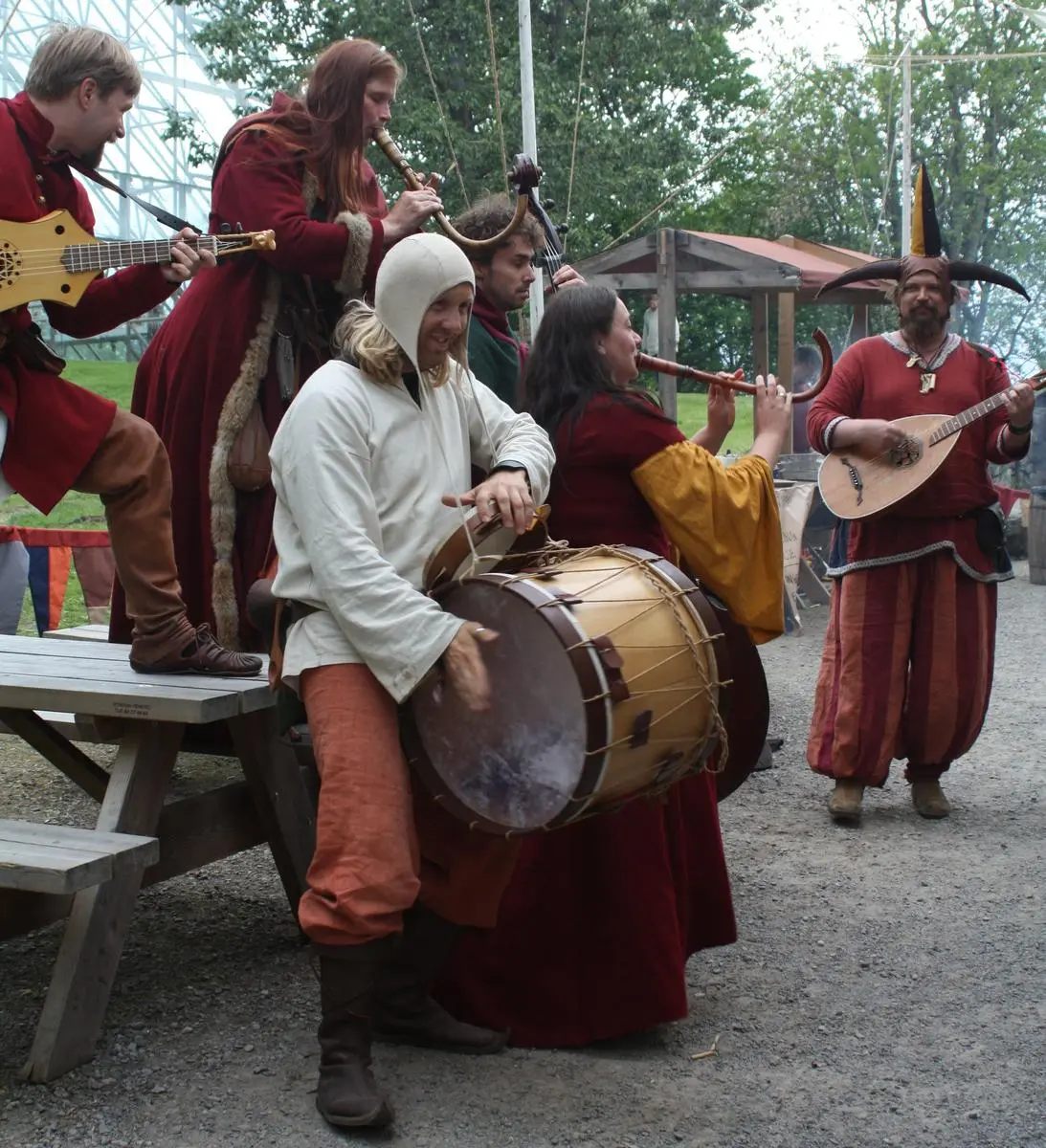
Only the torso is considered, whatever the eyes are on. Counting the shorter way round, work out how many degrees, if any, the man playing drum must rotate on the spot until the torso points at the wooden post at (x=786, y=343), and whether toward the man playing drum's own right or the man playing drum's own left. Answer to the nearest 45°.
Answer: approximately 135° to the man playing drum's own left

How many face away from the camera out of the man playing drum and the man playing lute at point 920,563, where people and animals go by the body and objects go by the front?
0

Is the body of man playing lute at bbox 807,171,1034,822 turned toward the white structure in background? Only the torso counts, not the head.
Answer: no

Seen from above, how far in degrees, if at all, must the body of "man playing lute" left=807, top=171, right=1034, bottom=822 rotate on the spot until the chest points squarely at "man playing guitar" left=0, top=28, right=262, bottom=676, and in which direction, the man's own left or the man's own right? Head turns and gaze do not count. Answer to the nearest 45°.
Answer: approximately 45° to the man's own right

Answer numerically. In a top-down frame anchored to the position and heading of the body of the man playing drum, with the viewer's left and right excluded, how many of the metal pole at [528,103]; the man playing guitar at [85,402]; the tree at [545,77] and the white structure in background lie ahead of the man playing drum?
0

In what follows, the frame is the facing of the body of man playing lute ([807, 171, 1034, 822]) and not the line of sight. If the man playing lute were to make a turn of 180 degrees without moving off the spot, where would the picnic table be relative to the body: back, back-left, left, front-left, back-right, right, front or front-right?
back-left

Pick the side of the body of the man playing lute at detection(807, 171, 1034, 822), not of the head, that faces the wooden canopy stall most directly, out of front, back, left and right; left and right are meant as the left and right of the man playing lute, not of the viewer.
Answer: back

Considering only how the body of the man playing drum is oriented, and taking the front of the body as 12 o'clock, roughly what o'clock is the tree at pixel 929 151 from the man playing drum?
The tree is roughly at 8 o'clock from the man playing drum.

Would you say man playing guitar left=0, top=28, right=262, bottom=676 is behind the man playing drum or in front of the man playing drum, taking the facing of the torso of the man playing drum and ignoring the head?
behind

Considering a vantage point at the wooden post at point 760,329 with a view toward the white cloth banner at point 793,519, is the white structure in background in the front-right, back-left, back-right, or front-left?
back-right

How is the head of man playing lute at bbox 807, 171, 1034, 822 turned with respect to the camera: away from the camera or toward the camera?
toward the camera

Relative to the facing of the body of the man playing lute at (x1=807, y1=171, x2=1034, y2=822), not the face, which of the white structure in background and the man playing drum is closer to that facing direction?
the man playing drum

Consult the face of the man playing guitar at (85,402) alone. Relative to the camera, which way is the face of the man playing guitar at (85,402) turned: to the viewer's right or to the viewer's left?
to the viewer's right

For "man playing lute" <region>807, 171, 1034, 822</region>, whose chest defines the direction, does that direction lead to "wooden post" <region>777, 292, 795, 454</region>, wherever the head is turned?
no

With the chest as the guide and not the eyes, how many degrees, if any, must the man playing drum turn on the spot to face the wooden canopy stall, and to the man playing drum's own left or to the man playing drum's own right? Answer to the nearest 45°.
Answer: approximately 135° to the man playing drum's own left

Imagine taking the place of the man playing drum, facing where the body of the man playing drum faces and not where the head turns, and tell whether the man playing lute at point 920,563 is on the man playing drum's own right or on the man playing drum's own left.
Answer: on the man playing drum's own left

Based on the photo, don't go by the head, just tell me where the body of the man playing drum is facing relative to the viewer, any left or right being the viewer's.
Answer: facing the viewer and to the right of the viewer

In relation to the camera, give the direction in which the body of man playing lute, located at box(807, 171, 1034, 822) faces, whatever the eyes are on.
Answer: toward the camera

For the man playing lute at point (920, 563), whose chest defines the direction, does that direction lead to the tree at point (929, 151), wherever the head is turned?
no
